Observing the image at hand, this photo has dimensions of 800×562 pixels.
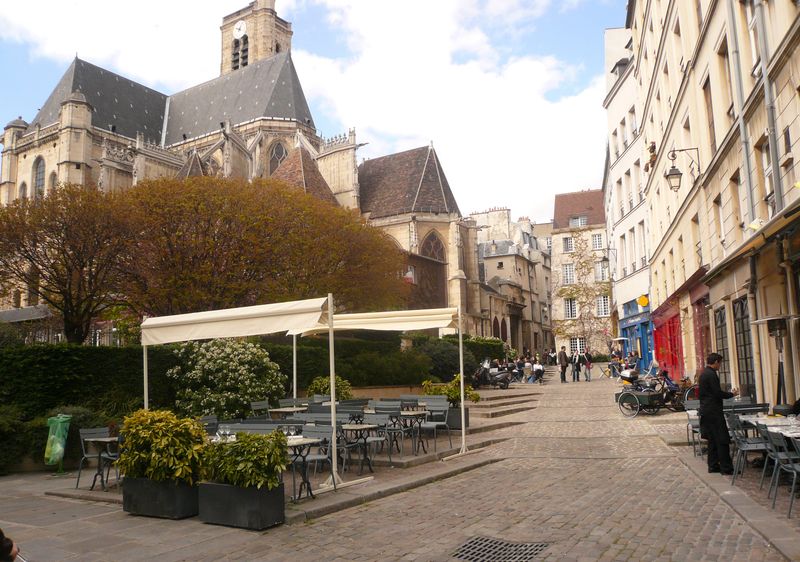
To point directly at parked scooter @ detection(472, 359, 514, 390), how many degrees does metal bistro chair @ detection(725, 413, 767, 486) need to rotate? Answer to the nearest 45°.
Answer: approximately 135° to its left

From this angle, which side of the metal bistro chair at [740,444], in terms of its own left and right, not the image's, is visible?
right

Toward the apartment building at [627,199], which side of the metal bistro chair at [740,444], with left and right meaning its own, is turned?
left

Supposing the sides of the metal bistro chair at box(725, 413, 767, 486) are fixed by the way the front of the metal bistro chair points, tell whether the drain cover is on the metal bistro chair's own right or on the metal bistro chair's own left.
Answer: on the metal bistro chair's own right

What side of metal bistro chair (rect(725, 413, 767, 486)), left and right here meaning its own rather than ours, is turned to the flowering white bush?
back
